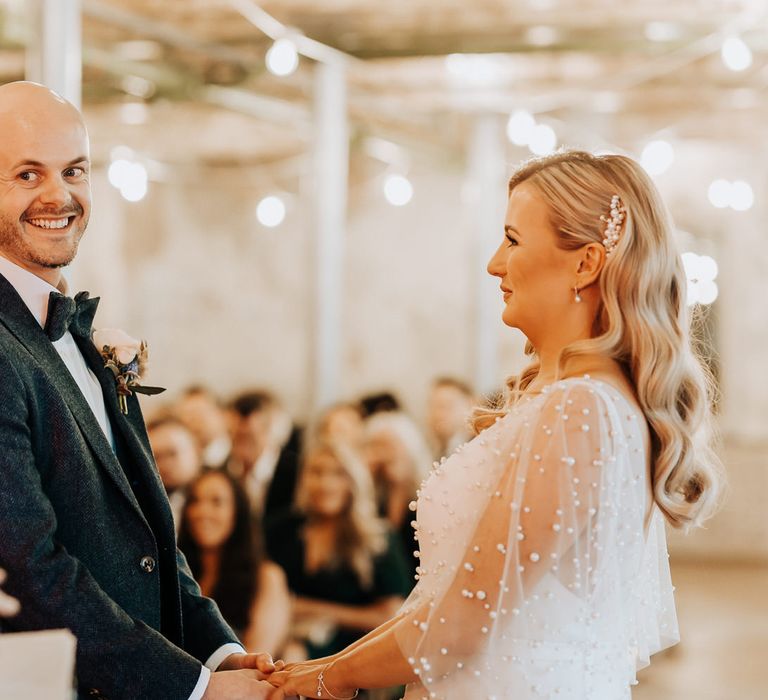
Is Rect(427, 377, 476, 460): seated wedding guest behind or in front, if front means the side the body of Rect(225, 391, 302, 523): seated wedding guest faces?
behind

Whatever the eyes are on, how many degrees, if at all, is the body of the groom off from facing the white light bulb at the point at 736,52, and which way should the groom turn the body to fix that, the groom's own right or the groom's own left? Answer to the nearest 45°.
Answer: approximately 90° to the groom's own left

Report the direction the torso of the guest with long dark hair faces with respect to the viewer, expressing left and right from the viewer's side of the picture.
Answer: facing the viewer and to the left of the viewer

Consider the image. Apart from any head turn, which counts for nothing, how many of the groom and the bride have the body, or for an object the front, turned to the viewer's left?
1

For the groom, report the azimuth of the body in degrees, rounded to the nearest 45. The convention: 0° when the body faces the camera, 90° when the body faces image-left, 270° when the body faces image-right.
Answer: approximately 315°

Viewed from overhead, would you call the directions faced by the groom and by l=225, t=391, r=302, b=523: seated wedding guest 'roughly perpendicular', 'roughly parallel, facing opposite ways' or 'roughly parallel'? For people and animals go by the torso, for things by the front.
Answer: roughly perpendicular

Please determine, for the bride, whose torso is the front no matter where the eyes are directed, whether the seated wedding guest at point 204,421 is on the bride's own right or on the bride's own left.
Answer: on the bride's own right

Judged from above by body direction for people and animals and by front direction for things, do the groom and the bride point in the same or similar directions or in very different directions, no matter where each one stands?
very different directions

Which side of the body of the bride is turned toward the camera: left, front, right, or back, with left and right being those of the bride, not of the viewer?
left

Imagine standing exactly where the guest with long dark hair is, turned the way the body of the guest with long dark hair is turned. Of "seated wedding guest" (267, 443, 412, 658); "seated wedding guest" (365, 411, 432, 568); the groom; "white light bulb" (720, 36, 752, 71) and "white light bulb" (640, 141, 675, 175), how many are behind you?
4

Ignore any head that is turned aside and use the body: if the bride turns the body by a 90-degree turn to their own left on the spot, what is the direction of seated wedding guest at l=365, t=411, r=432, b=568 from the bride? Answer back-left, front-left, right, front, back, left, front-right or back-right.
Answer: back

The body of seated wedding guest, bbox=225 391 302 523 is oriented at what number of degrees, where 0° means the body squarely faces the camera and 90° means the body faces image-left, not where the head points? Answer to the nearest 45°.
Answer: approximately 45°

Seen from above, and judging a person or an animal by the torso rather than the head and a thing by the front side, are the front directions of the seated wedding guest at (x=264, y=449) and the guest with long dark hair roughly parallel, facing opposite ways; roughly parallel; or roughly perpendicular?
roughly parallel

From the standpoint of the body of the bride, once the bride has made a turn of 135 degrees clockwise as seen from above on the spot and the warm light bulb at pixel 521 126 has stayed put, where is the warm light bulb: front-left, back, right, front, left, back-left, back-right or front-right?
front-left

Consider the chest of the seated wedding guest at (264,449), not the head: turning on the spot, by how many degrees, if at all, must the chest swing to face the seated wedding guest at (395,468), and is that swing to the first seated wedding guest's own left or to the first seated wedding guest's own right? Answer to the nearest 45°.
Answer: approximately 90° to the first seated wedding guest's own left

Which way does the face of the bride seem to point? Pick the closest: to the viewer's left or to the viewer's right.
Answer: to the viewer's left
